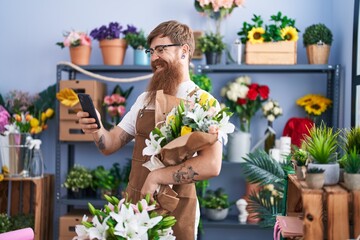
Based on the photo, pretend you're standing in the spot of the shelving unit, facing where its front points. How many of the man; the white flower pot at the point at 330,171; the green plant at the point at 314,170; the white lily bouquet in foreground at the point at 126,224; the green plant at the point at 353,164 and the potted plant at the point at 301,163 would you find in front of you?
6

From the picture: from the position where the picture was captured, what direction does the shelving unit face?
facing the viewer

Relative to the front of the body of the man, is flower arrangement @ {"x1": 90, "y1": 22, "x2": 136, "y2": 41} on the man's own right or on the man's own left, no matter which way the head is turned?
on the man's own right

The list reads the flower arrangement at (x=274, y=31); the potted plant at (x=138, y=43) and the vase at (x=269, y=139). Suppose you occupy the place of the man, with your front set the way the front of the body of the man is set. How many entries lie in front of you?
0

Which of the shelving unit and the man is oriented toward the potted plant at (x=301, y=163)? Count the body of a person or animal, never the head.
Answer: the shelving unit

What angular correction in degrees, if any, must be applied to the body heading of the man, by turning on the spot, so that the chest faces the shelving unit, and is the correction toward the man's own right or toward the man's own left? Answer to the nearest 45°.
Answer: approximately 135° to the man's own right

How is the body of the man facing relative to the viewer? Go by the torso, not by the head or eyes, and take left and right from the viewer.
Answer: facing the viewer and to the left of the viewer

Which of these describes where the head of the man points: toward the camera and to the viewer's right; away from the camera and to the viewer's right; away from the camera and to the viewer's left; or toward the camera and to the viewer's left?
toward the camera and to the viewer's left

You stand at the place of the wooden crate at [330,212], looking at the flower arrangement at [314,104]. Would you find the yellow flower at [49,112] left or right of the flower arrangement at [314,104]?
left

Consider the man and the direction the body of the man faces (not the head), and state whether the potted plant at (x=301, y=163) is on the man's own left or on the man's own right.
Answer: on the man's own left

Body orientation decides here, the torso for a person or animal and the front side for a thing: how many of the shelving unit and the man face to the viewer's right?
0

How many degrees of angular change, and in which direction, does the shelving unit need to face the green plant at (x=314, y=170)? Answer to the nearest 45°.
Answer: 0° — it already faces it

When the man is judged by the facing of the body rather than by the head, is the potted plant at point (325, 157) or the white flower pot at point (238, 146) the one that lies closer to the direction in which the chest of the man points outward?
the potted plant

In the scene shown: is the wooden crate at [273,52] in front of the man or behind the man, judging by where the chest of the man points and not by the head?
behind
